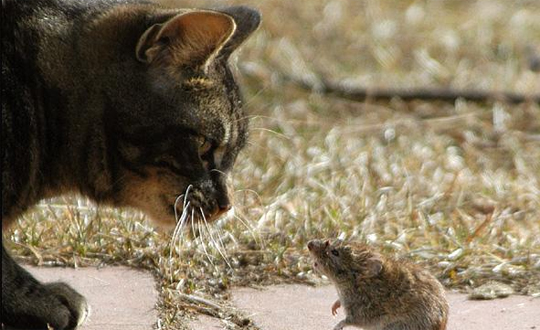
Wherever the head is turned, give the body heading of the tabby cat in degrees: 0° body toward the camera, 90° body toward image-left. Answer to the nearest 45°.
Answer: approximately 270°

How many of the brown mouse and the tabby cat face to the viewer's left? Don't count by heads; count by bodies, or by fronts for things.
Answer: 1

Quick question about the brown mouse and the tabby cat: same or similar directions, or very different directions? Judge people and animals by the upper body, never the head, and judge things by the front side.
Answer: very different directions

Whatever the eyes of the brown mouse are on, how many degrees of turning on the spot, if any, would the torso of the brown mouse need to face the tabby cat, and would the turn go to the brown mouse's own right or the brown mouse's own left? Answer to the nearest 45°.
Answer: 0° — it already faces it

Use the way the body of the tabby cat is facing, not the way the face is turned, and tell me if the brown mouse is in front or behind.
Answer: in front

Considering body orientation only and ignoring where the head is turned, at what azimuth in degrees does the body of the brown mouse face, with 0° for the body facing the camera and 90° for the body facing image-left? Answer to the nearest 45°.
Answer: approximately 90°
